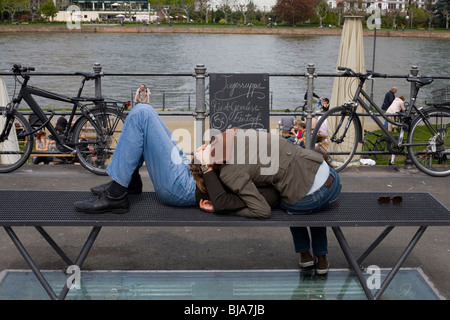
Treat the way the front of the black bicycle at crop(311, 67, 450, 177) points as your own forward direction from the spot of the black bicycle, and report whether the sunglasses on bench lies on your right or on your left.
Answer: on your left

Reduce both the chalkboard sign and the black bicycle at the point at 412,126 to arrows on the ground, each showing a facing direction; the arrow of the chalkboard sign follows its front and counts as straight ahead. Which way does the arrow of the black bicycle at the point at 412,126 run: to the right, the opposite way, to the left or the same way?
to the right

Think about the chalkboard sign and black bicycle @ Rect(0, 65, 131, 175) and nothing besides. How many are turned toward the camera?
1

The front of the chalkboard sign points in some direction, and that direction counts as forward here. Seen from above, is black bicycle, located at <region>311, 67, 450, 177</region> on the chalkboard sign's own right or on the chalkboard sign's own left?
on the chalkboard sign's own left

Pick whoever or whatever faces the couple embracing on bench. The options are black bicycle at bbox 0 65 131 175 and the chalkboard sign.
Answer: the chalkboard sign

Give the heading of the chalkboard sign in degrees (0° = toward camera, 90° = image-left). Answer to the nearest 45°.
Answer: approximately 0°

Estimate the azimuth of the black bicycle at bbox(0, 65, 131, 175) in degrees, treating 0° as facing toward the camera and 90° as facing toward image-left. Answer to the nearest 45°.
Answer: approximately 90°

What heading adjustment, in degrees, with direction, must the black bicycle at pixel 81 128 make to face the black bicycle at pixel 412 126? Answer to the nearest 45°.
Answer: approximately 180°

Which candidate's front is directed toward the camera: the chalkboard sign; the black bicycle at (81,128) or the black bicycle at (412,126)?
the chalkboard sign

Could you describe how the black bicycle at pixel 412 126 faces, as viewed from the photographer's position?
facing to the left of the viewer

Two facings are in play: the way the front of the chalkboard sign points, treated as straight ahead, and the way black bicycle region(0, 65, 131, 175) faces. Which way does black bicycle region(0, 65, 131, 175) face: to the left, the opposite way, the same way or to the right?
to the right
